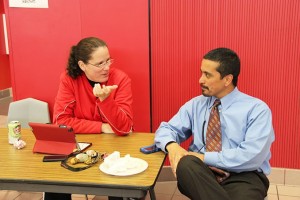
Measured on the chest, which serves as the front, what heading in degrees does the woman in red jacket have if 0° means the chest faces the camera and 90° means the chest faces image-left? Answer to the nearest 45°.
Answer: approximately 0°

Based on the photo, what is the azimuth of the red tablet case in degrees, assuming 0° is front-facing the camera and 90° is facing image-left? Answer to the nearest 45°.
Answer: approximately 180°

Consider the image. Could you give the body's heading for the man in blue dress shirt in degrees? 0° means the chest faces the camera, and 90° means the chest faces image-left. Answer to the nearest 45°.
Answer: approximately 45°

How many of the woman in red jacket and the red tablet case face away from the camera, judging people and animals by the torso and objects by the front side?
1

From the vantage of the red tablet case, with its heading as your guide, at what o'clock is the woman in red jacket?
The woman in red jacket is roughly at 1 o'clock from the red tablet case.

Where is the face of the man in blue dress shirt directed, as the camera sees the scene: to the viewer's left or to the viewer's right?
to the viewer's left
